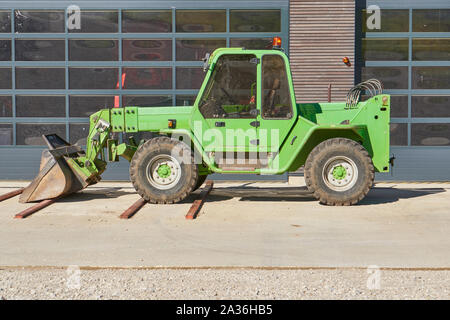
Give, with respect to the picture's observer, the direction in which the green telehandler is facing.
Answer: facing to the left of the viewer
